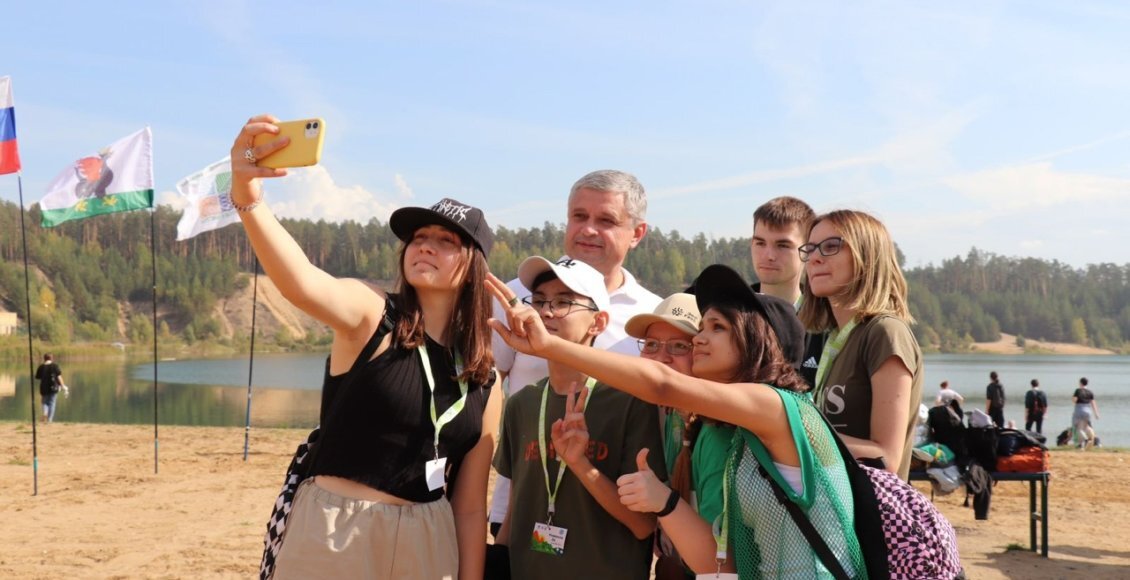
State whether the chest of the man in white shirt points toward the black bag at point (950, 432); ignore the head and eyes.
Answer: no

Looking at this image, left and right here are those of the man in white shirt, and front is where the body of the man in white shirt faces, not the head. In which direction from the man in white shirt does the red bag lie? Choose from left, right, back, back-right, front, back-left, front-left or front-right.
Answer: back

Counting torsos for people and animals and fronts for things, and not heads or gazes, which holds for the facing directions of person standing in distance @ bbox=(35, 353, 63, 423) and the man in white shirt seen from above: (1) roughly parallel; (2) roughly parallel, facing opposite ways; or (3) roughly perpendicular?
roughly parallel, facing opposite ways

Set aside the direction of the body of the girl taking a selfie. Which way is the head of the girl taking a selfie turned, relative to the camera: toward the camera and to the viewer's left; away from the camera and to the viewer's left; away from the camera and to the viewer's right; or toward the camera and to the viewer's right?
toward the camera and to the viewer's left

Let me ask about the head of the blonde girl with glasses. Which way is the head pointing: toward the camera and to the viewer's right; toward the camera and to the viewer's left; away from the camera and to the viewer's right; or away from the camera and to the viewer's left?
toward the camera and to the viewer's left

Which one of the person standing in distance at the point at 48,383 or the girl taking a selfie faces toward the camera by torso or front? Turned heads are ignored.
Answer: the girl taking a selfie

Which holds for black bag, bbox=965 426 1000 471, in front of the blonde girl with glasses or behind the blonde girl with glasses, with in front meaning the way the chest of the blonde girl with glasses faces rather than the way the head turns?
behind

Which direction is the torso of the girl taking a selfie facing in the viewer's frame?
toward the camera

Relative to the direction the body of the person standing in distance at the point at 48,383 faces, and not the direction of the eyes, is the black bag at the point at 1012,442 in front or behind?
behind

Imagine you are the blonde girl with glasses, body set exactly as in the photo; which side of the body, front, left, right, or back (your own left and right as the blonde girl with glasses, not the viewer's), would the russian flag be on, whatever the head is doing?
right

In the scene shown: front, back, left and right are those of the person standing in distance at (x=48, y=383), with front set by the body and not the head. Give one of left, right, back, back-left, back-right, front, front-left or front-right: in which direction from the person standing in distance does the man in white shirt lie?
back

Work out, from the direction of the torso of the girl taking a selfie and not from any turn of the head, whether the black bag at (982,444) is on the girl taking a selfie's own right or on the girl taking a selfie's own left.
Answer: on the girl taking a selfie's own left

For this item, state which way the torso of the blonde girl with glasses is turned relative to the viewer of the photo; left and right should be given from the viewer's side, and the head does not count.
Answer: facing the viewer and to the left of the viewer
